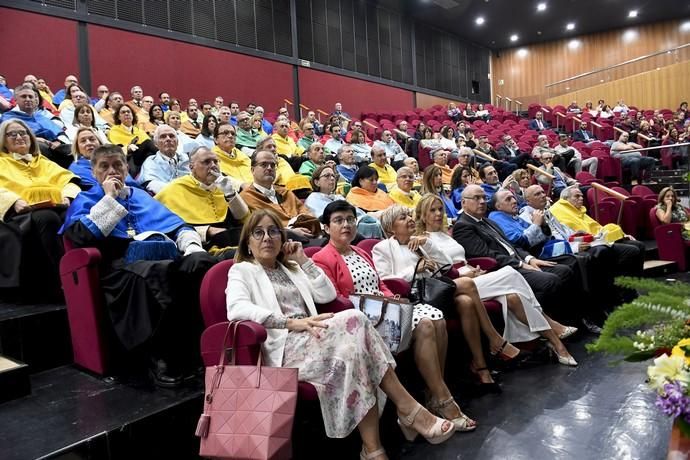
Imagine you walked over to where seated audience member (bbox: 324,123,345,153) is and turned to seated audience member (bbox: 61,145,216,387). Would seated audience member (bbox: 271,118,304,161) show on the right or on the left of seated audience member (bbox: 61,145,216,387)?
right

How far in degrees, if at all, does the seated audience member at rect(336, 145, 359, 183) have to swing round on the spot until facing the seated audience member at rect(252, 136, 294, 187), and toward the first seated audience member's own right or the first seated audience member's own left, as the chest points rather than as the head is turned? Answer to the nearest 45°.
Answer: approximately 90° to the first seated audience member's own right

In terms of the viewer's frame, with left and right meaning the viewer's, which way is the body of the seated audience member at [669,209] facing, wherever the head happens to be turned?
facing the viewer and to the right of the viewer

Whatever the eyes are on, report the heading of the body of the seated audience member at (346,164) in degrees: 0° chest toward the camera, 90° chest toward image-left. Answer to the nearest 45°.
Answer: approximately 315°

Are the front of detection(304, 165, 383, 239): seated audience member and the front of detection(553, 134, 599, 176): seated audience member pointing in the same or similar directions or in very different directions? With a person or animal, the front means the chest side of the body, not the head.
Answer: same or similar directions

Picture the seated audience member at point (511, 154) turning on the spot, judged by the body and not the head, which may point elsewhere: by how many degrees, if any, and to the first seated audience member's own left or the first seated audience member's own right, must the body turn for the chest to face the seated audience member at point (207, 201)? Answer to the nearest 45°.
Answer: approximately 45° to the first seated audience member's own right

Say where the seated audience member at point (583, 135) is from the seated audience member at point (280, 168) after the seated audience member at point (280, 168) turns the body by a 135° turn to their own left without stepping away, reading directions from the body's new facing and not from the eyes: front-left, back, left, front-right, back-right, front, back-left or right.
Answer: front-right

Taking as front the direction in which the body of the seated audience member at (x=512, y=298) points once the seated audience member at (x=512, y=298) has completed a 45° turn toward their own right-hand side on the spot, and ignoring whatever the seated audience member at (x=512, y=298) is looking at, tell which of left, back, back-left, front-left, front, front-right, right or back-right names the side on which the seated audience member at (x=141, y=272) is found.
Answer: front-right

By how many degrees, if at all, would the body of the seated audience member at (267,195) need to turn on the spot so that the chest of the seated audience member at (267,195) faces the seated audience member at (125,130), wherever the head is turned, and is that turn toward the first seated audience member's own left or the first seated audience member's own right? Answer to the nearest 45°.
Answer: approximately 180°

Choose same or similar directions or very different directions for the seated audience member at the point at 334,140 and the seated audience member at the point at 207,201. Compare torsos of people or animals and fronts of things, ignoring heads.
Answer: same or similar directions

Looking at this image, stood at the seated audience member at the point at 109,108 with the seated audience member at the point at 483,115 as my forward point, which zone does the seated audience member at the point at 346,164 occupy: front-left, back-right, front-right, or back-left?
front-right

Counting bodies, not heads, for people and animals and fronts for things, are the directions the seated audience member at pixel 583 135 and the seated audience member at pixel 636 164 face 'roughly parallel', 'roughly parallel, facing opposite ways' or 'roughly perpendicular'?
roughly parallel

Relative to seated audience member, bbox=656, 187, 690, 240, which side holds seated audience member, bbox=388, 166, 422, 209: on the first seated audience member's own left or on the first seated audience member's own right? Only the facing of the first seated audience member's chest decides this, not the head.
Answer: on the first seated audience member's own right

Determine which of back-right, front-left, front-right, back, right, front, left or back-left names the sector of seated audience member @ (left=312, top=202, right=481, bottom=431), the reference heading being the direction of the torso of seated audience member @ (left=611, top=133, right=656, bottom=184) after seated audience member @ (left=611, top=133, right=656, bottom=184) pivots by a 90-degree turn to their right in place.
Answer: front-left

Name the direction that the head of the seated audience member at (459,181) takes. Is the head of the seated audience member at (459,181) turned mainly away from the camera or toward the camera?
toward the camera

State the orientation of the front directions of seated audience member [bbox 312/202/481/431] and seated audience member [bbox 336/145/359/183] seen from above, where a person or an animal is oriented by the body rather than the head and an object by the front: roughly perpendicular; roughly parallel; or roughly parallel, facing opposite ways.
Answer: roughly parallel

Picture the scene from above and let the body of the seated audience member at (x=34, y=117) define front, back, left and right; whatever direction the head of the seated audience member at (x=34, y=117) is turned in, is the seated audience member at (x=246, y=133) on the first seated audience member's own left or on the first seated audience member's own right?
on the first seated audience member's own left
